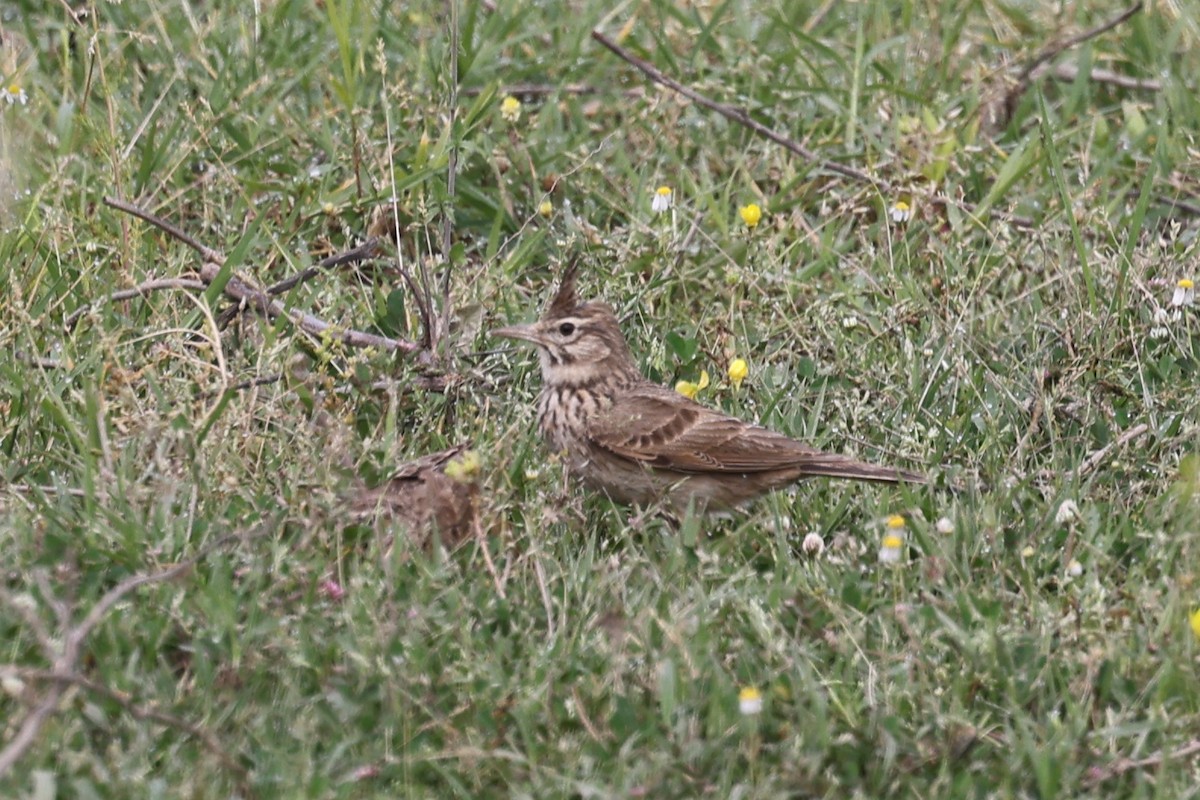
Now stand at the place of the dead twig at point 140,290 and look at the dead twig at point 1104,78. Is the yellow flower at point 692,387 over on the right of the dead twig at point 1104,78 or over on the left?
right

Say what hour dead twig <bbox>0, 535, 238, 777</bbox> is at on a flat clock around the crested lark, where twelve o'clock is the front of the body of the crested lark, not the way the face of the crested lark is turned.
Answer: The dead twig is roughly at 10 o'clock from the crested lark.

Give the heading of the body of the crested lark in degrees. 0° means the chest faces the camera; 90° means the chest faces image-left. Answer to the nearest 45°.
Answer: approximately 90°

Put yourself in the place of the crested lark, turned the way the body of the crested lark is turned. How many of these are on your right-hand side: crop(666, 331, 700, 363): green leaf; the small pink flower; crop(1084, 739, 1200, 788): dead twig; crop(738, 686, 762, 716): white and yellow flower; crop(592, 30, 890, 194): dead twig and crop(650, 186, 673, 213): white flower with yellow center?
3

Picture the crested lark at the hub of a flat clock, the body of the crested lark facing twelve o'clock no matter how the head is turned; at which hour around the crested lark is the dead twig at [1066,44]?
The dead twig is roughly at 4 o'clock from the crested lark.

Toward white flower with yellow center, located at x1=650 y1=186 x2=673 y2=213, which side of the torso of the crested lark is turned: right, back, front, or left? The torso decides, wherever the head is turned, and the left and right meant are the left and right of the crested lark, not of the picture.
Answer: right

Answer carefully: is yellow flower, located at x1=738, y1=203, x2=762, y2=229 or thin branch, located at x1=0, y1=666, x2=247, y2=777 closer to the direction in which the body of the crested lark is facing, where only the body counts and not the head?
the thin branch
